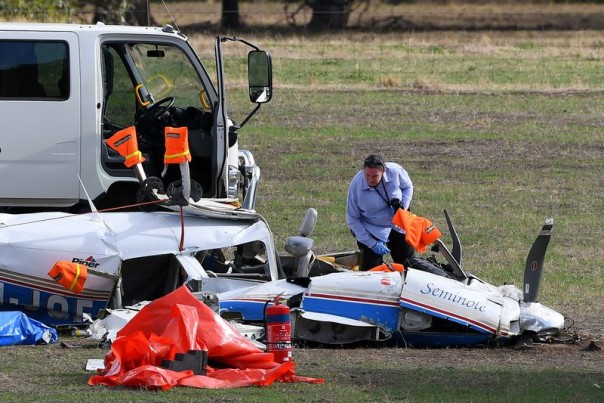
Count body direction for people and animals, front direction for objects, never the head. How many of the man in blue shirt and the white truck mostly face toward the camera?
1

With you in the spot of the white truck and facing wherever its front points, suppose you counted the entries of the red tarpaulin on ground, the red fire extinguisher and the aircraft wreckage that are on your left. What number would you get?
0

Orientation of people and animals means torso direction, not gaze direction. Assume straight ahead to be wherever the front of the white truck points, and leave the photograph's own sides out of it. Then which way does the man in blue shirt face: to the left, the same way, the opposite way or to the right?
to the right

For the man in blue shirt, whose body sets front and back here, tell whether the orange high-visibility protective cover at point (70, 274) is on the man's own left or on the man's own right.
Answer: on the man's own right

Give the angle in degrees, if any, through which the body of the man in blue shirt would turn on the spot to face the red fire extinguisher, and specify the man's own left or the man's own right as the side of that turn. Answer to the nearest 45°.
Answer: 0° — they already face it

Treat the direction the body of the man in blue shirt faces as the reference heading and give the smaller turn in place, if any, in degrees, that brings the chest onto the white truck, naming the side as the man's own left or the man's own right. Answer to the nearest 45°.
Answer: approximately 90° to the man's own right

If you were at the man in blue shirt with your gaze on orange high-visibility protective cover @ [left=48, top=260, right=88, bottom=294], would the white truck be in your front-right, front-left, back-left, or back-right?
front-right

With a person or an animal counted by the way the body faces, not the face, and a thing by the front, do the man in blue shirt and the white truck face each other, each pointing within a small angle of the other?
no

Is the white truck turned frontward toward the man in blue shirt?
yes

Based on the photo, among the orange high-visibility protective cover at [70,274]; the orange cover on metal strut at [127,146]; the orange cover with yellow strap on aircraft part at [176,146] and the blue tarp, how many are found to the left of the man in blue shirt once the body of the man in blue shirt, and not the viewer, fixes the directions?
0

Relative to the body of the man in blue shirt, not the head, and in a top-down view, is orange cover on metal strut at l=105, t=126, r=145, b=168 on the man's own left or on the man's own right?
on the man's own right

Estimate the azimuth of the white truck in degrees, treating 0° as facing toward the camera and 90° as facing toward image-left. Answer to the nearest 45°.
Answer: approximately 270°

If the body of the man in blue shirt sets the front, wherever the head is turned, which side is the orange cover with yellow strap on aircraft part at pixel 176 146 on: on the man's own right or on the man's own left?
on the man's own right

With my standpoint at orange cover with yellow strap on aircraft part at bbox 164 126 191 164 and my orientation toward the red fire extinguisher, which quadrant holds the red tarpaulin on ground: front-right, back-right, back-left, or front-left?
front-right

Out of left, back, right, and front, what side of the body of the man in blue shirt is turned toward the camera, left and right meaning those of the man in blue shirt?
front

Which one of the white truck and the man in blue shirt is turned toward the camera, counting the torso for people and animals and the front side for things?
the man in blue shirt

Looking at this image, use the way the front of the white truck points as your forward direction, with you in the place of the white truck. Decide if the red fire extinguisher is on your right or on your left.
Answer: on your right
